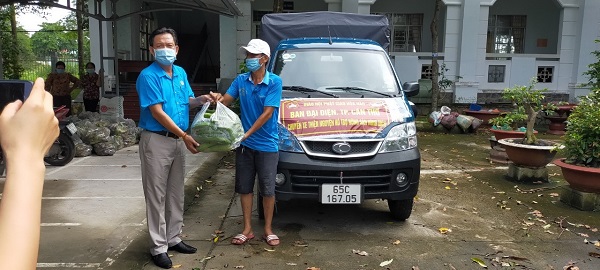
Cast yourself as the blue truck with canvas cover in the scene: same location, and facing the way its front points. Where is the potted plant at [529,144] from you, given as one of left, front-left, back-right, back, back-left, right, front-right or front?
back-left

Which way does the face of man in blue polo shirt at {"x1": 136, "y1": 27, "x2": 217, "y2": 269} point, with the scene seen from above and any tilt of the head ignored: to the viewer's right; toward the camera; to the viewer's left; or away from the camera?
toward the camera

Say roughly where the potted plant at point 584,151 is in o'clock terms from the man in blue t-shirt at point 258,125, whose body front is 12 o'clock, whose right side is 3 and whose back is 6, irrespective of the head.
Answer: The potted plant is roughly at 7 o'clock from the man in blue t-shirt.

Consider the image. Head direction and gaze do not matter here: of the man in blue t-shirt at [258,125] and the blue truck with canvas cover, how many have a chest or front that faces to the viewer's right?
0

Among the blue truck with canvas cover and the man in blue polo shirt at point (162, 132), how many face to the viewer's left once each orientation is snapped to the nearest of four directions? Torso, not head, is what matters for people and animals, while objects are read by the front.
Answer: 0

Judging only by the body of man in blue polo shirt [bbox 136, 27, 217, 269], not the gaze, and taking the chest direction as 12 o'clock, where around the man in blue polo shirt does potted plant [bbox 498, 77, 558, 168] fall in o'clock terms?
The potted plant is roughly at 10 o'clock from the man in blue polo shirt.

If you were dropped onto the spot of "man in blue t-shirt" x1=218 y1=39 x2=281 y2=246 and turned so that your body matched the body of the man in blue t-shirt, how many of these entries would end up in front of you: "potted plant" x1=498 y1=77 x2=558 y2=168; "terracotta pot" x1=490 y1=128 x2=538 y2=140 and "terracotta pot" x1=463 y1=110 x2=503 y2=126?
0

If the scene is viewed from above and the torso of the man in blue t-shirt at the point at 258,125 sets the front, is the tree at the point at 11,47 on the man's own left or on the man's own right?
on the man's own right

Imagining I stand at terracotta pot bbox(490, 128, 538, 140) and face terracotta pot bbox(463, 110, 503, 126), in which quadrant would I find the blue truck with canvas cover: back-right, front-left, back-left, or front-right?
back-left

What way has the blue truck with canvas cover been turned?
toward the camera

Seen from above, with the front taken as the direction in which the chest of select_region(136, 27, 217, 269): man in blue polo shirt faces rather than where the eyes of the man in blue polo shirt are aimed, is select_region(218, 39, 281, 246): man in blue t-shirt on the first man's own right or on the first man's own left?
on the first man's own left

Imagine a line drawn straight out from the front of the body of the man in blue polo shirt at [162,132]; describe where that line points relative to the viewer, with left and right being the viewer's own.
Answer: facing the viewer and to the right of the viewer

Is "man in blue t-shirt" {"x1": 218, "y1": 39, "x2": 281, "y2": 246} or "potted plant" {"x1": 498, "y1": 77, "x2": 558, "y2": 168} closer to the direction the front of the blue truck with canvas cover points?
the man in blue t-shirt

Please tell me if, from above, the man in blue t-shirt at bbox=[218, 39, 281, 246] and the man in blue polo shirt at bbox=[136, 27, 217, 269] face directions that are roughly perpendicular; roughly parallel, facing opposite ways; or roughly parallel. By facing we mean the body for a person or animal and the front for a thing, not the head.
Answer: roughly perpendicular

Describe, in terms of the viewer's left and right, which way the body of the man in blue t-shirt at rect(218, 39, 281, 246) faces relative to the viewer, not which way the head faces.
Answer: facing the viewer and to the left of the viewer

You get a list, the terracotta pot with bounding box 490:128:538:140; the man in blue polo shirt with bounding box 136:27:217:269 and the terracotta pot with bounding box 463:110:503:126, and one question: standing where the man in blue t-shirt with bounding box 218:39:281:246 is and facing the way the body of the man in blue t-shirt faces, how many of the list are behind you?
2
